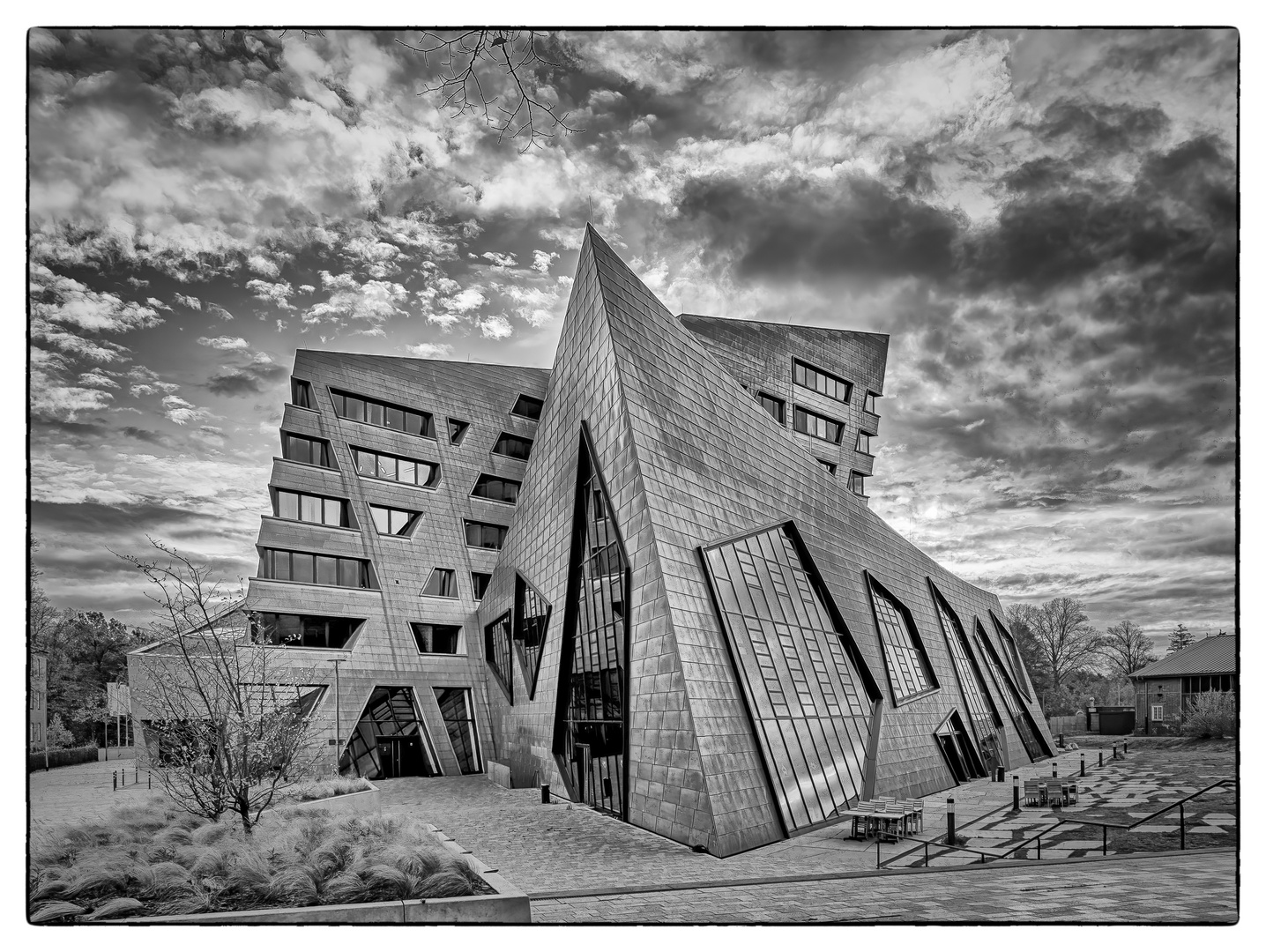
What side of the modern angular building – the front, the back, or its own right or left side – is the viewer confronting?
front

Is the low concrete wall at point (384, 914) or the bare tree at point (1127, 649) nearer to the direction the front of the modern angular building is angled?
the low concrete wall

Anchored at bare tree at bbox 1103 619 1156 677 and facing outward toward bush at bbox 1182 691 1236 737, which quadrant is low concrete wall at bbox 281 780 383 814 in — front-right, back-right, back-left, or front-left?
front-right

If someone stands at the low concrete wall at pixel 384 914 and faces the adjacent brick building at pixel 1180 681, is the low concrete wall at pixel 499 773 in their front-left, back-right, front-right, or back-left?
front-left

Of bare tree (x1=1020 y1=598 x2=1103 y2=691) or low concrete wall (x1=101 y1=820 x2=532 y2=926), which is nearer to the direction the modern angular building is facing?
the low concrete wall

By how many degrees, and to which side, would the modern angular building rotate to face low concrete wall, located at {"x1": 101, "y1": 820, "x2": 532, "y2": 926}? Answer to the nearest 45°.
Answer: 0° — it already faces it
